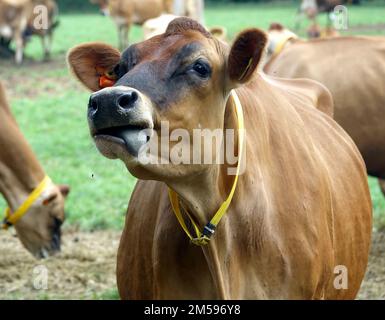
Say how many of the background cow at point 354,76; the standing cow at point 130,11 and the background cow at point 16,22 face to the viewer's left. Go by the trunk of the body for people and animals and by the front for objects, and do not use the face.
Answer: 3

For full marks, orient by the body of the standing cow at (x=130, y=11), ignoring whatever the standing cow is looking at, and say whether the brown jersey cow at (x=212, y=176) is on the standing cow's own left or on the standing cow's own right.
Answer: on the standing cow's own left

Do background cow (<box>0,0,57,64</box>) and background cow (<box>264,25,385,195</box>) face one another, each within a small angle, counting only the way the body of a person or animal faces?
no

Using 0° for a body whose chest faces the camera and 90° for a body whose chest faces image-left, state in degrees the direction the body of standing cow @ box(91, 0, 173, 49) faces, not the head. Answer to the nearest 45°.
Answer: approximately 90°

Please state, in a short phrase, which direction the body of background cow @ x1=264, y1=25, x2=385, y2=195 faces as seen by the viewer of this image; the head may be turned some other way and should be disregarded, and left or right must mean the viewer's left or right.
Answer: facing to the left of the viewer

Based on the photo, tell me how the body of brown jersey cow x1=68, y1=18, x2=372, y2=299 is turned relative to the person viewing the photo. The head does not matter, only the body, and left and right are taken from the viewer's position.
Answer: facing the viewer and to the left of the viewer

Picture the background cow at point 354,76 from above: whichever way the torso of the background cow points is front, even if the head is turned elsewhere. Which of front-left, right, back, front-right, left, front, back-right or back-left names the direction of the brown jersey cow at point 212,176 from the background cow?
left

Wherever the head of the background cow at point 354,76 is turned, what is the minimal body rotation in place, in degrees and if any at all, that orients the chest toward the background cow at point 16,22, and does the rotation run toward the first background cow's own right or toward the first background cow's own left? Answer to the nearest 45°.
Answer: approximately 45° to the first background cow's own right

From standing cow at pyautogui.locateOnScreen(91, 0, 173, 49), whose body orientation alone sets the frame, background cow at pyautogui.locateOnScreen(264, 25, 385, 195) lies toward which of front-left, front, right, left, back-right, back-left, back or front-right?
left

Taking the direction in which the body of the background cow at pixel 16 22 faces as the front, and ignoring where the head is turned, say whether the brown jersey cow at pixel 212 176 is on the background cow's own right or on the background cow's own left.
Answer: on the background cow's own left

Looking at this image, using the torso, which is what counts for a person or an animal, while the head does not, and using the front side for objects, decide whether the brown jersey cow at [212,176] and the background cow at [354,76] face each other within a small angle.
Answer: no

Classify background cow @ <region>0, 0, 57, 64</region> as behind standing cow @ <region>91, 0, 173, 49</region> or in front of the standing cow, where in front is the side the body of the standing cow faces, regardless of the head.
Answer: in front

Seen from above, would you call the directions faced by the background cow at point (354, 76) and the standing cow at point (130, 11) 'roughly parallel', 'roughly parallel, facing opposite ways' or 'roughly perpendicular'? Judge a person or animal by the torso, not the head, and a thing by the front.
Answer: roughly parallel

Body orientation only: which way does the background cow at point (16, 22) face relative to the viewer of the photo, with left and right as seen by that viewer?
facing to the left of the viewer
